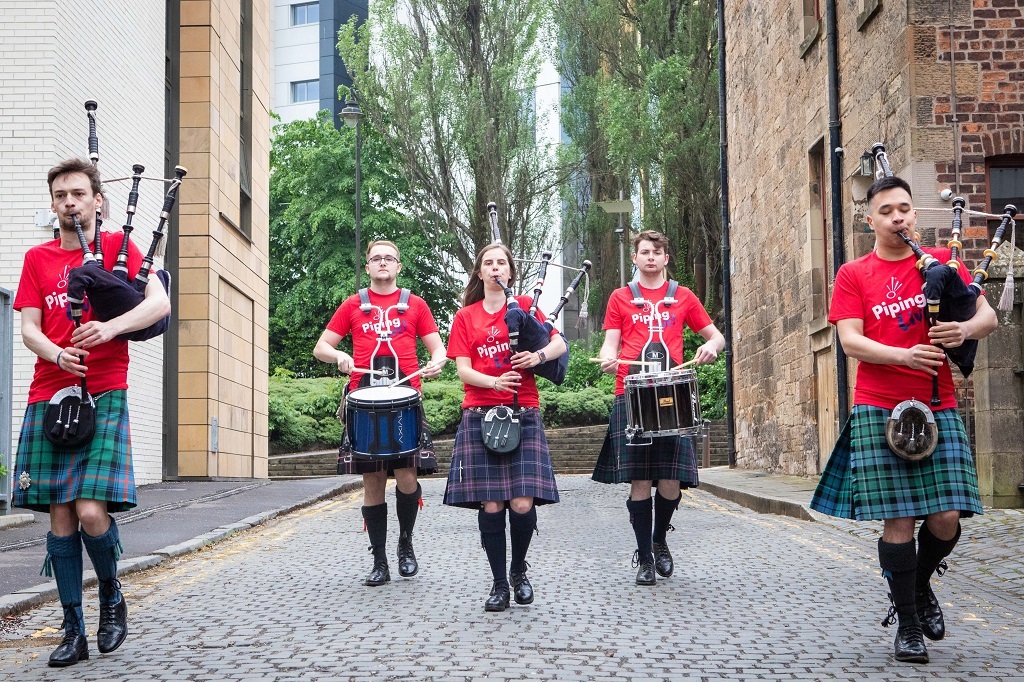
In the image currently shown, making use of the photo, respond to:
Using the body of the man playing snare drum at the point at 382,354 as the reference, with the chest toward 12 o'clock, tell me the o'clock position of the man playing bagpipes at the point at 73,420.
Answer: The man playing bagpipes is roughly at 1 o'clock from the man playing snare drum.

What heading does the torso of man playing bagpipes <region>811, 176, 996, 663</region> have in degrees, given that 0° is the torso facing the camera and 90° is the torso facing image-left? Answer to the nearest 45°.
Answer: approximately 0°

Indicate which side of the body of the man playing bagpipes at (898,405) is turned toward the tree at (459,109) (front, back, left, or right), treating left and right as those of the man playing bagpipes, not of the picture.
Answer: back

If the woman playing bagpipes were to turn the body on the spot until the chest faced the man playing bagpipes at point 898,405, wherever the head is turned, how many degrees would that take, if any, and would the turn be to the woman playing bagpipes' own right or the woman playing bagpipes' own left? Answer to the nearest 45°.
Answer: approximately 45° to the woman playing bagpipes' own left

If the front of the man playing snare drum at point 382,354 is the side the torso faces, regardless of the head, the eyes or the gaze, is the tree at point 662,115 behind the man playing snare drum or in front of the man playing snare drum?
behind

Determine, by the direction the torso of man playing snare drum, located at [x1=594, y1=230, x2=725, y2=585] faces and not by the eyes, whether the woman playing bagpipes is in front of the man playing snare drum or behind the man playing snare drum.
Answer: in front
